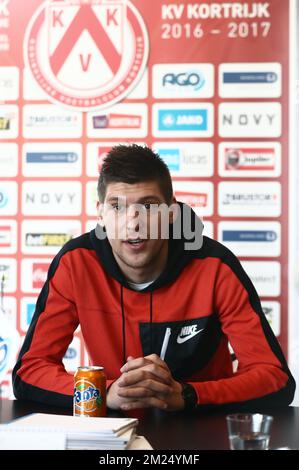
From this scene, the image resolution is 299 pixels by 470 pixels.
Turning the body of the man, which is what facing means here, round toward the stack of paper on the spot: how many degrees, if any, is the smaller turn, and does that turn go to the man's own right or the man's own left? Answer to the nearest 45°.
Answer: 0° — they already face it

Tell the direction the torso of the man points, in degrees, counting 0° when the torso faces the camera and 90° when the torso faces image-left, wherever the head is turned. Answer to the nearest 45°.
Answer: approximately 0°

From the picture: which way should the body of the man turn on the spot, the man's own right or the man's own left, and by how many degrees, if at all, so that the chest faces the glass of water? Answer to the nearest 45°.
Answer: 0° — they already face it

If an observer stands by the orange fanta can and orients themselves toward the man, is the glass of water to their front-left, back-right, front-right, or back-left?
back-right
